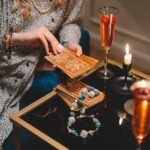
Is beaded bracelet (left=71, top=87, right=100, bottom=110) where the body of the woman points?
yes

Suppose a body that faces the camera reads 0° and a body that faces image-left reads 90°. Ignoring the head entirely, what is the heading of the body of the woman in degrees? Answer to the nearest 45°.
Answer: approximately 315°

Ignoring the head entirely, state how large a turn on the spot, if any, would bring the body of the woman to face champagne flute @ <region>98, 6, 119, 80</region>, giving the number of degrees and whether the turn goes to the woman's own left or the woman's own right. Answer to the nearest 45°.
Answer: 0° — they already face it
